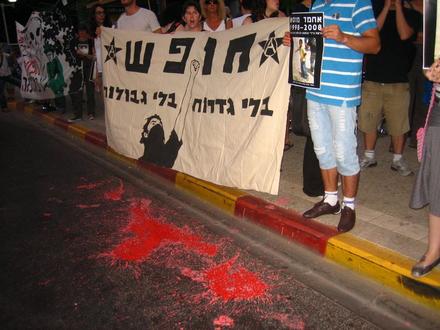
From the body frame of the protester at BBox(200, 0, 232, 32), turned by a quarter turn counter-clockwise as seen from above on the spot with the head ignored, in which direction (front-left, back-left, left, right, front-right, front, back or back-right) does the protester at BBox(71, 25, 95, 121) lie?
back-left

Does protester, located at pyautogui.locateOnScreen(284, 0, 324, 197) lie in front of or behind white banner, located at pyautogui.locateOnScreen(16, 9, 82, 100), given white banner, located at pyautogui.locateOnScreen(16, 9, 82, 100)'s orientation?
in front

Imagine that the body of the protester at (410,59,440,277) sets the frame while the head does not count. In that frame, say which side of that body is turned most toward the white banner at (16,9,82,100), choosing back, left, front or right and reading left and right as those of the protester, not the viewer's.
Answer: right

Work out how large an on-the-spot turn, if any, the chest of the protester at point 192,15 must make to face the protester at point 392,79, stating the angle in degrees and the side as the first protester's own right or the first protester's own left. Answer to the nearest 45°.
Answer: approximately 45° to the first protester's own left

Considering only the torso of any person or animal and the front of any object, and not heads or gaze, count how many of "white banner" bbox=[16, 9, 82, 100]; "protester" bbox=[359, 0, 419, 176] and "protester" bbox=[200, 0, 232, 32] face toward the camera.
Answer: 3

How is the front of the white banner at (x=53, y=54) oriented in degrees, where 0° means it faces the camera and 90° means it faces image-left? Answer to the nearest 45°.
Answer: approximately 0°

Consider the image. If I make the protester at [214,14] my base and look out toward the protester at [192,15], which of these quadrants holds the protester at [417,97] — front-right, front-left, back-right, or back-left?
back-left

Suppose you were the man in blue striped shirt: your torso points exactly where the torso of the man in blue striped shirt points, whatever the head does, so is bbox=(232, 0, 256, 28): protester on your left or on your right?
on your right

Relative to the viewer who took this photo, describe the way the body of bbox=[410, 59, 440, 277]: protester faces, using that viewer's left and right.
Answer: facing the viewer and to the left of the viewer

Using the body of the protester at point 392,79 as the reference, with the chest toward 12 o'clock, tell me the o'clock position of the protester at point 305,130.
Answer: the protester at point 305,130 is roughly at 1 o'clock from the protester at point 392,79.

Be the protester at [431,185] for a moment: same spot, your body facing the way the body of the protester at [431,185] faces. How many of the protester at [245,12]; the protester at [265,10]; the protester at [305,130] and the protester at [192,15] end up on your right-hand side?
4
